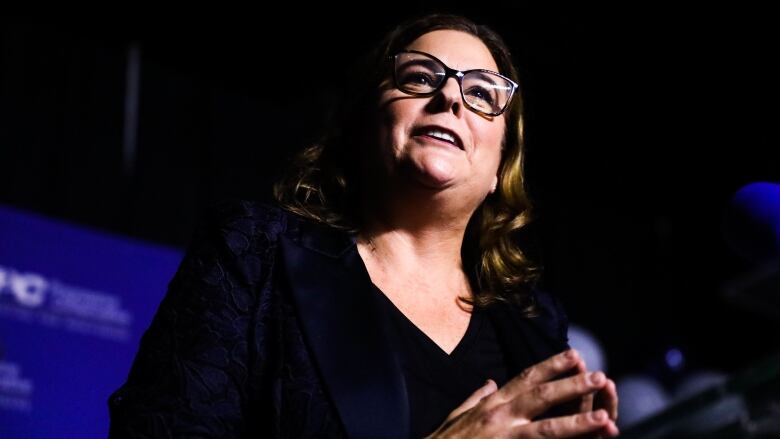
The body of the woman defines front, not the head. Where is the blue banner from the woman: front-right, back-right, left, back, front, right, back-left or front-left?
back

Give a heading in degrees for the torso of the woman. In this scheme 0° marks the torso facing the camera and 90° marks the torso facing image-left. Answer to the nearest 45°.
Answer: approximately 315°

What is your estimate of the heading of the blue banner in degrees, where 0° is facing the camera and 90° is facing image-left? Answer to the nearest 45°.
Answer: approximately 0°
